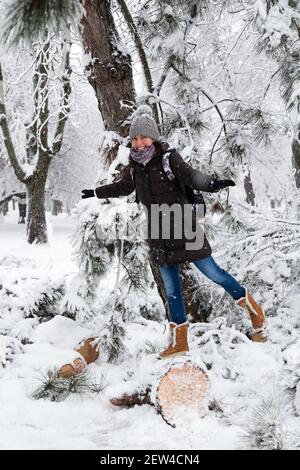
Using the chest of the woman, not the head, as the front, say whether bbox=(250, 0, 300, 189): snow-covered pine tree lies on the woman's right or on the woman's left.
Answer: on the woman's left

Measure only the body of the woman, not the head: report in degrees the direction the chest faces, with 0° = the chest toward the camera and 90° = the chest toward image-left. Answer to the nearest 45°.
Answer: approximately 45°
